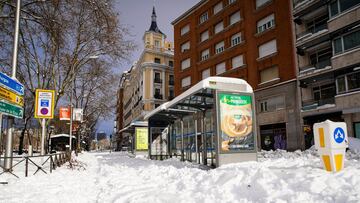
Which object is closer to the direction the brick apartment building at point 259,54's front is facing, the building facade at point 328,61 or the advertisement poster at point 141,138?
the advertisement poster

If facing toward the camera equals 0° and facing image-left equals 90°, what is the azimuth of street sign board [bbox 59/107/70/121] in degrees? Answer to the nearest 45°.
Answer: approximately 0°

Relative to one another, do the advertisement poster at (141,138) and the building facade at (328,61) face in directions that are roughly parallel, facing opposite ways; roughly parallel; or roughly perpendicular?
roughly perpendicular

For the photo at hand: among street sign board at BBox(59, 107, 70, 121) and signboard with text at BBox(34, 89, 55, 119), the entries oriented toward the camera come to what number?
2

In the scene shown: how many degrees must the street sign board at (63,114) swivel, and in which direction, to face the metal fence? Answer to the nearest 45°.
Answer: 0° — it already faces it

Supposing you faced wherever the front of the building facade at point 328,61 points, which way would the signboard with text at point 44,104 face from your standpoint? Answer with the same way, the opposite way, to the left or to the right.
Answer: to the left

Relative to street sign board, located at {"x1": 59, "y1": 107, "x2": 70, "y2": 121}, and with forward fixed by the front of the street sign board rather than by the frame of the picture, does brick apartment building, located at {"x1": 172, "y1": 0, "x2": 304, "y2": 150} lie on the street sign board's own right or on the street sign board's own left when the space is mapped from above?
on the street sign board's own left
